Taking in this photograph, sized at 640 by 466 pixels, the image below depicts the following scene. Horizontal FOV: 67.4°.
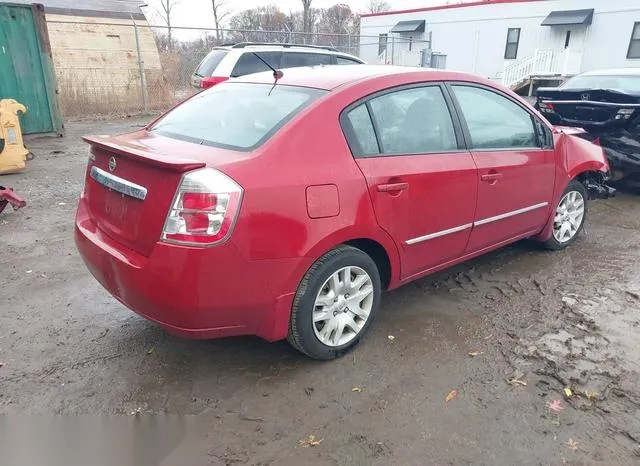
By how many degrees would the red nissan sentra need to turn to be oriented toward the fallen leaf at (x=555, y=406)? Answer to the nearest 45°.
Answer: approximately 45° to its right

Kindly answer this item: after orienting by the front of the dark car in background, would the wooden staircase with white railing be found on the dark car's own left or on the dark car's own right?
on the dark car's own left

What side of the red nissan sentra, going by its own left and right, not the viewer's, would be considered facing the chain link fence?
left

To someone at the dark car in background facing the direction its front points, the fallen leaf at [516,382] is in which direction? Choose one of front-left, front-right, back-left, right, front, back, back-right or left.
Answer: back-right

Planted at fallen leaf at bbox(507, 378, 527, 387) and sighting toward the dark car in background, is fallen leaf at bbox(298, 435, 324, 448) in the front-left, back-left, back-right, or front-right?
back-left

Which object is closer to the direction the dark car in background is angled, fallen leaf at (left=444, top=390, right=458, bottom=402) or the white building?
the white building

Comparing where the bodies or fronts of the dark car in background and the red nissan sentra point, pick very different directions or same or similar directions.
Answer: same or similar directions

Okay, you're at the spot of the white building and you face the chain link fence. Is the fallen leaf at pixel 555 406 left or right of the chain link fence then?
left

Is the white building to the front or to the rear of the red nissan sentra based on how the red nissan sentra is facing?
to the front

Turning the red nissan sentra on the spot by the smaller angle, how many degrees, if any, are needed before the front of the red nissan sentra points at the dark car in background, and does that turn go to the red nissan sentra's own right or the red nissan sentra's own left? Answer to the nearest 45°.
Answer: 0° — it already faces it

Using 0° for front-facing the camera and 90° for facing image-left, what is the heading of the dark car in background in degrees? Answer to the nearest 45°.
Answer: approximately 225°

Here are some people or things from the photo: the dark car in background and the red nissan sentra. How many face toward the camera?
0

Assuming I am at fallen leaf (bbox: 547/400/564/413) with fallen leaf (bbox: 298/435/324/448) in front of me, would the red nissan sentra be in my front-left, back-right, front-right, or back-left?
front-right

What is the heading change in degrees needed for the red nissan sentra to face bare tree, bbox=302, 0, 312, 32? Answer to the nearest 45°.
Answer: approximately 45° to its left

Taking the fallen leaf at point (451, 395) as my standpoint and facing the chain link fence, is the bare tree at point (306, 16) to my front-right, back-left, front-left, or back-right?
front-right

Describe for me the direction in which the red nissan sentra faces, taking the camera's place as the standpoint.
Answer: facing away from the viewer and to the right of the viewer
